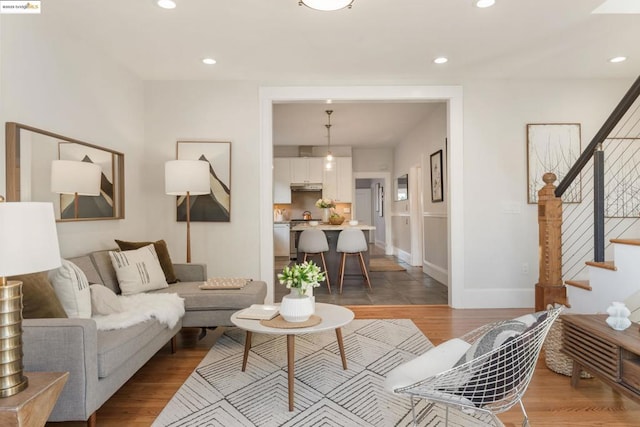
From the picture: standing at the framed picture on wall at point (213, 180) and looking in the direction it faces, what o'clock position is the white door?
The white door is roughly at 7 o'clock from the framed picture on wall.

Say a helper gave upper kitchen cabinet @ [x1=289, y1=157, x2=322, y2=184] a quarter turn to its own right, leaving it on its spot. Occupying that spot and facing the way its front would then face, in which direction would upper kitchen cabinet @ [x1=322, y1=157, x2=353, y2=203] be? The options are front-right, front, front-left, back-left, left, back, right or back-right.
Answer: back

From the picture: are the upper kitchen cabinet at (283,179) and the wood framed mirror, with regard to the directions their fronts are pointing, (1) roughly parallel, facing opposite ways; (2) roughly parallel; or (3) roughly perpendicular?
roughly perpendicular

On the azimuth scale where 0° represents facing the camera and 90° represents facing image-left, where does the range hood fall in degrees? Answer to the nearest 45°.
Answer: approximately 0°

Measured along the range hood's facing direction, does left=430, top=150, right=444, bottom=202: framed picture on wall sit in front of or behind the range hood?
in front

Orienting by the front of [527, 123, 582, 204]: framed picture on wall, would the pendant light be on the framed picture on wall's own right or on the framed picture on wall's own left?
on the framed picture on wall's own right

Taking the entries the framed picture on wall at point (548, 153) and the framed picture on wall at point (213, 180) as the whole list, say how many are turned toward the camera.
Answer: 2

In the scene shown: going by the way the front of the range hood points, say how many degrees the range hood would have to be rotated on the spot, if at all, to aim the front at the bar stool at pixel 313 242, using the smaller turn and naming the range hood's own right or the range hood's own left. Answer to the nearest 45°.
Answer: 0° — it already faces it

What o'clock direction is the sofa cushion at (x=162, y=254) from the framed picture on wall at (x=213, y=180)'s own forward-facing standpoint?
The sofa cushion is roughly at 1 o'clock from the framed picture on wall.
